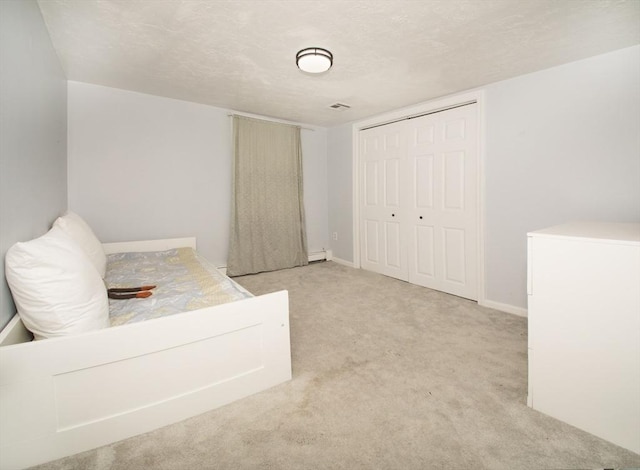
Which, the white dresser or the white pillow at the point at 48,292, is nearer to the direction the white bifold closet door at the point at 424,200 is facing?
the white pillow

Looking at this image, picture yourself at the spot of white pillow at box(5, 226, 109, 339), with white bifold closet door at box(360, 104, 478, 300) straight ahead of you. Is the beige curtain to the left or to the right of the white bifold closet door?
left

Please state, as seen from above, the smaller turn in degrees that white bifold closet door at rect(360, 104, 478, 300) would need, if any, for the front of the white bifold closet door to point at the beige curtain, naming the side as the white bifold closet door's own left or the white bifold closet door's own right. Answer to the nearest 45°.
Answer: approximately 45° to the white bifold closet door's own right

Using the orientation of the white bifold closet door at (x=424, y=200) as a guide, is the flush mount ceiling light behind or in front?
in front

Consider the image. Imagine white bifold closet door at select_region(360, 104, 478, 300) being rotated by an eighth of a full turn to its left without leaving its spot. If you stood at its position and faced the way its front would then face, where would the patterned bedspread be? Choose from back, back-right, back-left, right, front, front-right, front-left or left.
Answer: front-right

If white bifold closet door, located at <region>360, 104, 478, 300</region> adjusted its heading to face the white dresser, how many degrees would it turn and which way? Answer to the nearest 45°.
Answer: approximately 45° to its left

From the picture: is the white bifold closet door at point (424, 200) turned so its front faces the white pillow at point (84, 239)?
yes

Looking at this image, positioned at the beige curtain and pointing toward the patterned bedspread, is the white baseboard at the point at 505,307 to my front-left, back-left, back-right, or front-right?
front-left

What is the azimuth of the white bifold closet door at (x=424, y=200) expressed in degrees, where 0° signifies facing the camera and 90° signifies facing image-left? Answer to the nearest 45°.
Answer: approximately 45°

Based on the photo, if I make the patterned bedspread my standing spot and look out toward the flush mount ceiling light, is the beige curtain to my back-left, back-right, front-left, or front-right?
front-left

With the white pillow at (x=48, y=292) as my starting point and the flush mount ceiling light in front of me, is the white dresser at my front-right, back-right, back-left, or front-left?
front-right
